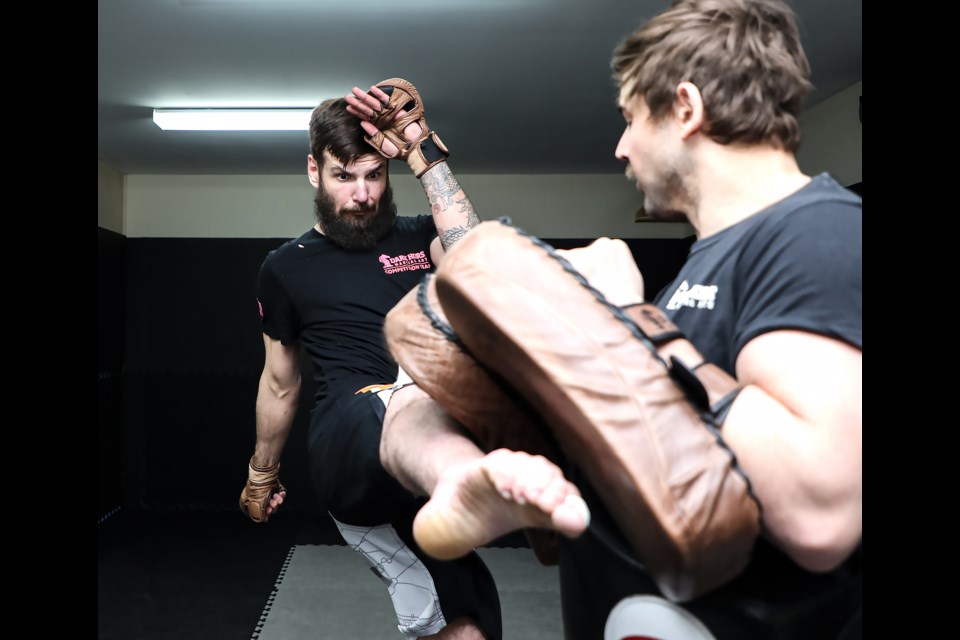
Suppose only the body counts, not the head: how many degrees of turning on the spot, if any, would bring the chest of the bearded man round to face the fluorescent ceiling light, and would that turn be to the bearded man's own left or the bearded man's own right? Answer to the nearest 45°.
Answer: approximately 135° to the bearded man's own left

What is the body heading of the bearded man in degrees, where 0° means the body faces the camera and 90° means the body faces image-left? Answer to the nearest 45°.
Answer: approximately 315°
